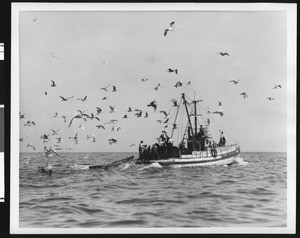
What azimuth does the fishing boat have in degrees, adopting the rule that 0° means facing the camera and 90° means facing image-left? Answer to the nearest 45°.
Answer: approximately 270°

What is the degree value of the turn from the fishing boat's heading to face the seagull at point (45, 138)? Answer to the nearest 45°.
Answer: approximately 180°

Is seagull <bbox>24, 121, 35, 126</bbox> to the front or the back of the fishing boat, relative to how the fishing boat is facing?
to the back
